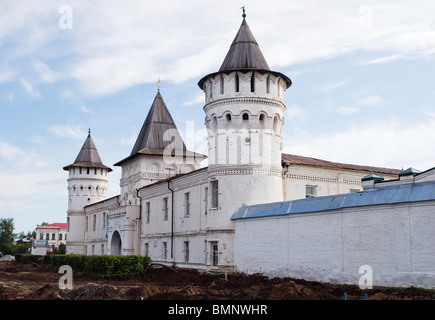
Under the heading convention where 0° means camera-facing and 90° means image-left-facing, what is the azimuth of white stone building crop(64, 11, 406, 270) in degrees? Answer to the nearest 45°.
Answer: approximately 45°
